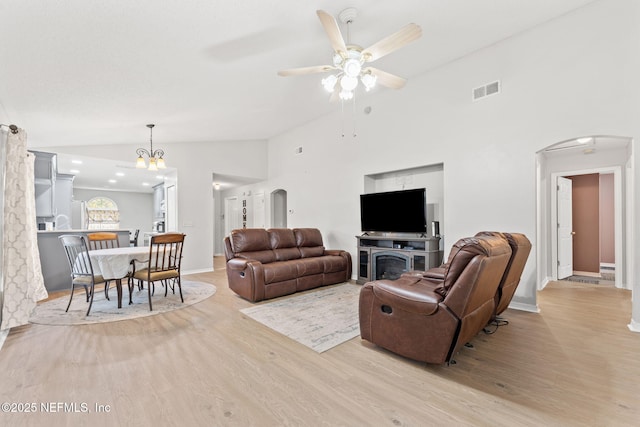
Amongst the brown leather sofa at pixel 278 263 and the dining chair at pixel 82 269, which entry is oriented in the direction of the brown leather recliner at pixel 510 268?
the brown leather sofa

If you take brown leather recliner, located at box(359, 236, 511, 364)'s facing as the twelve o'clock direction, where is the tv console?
The tv console is roughly at 1 o'clock from the brown leather recliner.

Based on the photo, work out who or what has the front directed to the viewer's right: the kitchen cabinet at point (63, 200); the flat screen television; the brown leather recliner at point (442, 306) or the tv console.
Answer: the kitchen cabinet

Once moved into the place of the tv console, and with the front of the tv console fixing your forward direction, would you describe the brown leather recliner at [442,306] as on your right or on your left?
on your left

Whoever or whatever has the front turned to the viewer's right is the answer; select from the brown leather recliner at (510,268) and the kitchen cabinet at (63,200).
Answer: the kitchen cabinet

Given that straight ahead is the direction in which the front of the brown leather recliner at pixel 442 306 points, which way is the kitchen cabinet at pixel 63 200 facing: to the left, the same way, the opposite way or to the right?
to the right

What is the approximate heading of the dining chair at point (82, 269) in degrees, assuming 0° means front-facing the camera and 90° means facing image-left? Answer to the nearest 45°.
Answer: approximately 225°

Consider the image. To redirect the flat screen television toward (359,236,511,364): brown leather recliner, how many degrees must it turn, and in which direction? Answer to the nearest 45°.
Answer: approximately 45° to its left

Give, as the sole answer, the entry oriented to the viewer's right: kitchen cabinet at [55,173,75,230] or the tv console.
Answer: the kitchen cabinet

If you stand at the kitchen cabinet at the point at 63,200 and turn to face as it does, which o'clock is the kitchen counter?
The kitchen counter is roughly at 3 o'clock from the kitchen cabinet.

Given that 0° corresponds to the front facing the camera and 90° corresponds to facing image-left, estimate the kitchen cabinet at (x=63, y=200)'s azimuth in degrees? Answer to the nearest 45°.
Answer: approximately 270°

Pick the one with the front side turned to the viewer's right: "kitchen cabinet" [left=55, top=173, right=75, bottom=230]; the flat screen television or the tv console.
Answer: the kitchen cabinet
